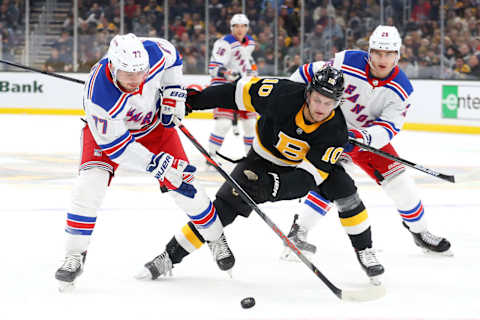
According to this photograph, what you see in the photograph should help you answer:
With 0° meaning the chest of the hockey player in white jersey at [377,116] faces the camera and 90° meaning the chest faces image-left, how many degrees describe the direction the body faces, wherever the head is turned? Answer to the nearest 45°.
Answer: approximately 0°

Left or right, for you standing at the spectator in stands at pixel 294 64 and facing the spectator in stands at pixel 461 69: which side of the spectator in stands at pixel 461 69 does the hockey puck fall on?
right

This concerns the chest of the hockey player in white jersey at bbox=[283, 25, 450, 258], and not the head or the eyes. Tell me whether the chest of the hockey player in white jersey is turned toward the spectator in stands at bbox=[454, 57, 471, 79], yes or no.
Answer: no

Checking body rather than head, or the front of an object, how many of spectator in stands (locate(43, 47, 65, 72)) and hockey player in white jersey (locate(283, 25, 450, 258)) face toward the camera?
2

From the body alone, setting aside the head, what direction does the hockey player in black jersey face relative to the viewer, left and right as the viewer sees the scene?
facing the viewer

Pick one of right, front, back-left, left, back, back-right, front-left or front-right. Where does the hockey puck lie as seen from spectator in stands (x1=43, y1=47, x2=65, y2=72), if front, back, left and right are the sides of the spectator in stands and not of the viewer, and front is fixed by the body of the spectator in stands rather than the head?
front

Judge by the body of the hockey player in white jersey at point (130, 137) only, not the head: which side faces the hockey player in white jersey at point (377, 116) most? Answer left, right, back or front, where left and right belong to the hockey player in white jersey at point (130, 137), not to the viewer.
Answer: left

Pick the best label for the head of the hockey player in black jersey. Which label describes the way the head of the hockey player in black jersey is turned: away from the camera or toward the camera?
toward the camera

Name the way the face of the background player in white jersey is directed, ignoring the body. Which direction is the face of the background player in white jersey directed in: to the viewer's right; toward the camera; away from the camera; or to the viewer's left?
toward the camera

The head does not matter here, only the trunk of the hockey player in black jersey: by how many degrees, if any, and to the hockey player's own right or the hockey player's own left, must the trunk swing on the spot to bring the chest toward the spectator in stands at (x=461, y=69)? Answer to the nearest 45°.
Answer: approximately 180°
